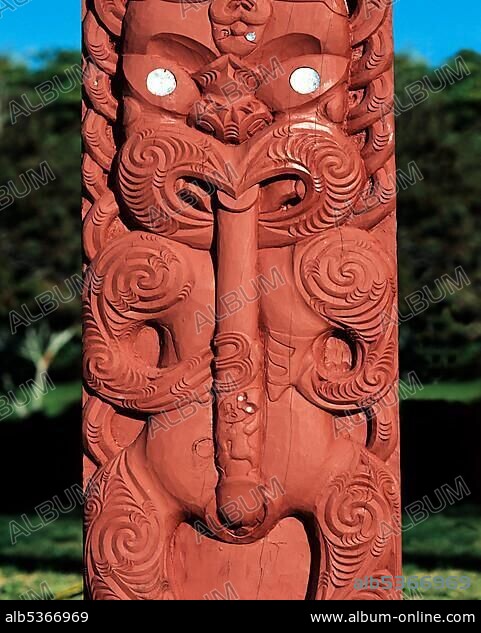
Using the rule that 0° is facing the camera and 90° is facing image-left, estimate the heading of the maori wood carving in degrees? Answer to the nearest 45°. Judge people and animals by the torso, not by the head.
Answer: approximately 0°
